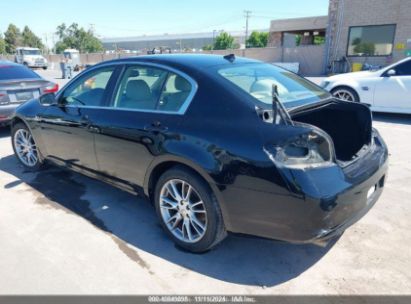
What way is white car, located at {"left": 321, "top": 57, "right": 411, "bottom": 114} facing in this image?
to the viewer's left

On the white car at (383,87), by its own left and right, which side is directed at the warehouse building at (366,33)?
right

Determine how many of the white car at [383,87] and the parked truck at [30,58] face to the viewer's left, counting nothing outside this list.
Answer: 1

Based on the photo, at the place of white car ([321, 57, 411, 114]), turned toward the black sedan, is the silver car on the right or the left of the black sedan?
right

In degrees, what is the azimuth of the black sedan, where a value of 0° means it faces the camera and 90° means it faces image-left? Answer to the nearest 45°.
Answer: approximately 135°

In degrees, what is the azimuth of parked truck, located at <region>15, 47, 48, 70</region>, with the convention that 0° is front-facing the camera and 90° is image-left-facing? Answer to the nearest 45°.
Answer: approximately 315°

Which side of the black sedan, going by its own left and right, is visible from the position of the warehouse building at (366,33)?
right

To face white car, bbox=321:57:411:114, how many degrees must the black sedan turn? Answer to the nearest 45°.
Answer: approximately 90° to its right
